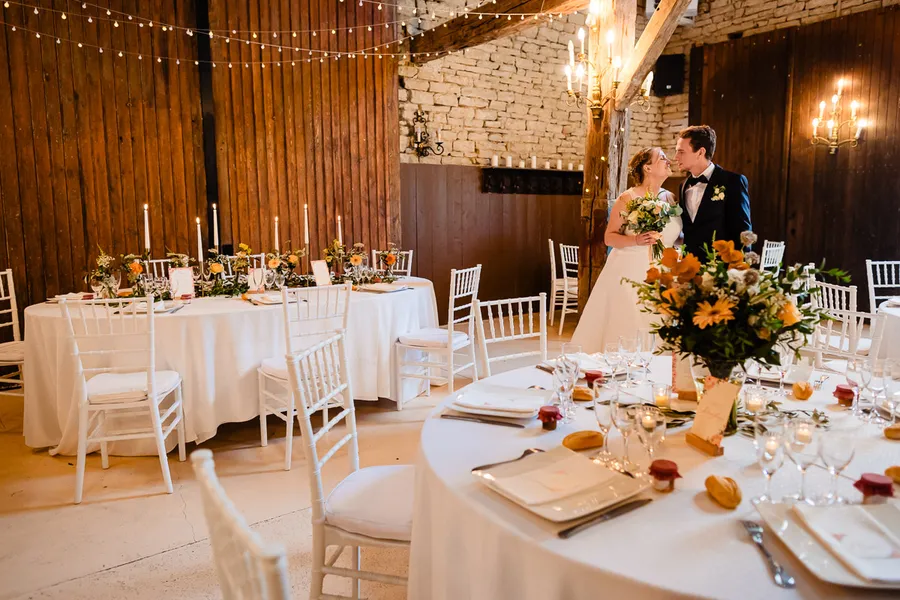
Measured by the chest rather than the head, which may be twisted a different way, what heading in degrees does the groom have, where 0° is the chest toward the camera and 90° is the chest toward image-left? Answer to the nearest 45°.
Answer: approximately 45°

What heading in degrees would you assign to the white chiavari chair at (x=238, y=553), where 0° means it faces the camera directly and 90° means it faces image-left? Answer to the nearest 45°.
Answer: approximately 225°

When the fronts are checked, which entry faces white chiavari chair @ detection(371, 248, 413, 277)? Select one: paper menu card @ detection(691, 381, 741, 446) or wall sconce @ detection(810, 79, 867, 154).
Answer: the wall sconce

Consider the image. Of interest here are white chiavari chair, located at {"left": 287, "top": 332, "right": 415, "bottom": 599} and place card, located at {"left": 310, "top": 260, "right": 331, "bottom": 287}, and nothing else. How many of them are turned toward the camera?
1

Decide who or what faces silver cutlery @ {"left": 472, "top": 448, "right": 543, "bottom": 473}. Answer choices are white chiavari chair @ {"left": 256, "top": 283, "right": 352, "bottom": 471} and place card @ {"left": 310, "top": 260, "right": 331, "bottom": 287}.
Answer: the place card

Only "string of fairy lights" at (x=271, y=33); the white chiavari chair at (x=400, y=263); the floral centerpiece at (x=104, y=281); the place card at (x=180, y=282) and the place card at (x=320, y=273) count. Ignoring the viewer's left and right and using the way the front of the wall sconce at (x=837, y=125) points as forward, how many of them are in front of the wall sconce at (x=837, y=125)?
5

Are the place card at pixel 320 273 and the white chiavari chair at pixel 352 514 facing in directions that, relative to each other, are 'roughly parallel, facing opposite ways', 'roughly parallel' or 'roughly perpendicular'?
roughly perpendicular

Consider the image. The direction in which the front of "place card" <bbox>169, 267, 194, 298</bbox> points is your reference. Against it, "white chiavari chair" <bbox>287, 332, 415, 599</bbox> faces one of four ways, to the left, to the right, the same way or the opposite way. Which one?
to the left

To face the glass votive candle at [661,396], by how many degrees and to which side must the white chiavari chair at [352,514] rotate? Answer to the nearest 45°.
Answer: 0° — it already faces it

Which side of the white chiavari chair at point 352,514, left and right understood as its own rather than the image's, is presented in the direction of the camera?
right

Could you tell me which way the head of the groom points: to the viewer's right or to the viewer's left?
to the viewer's left
